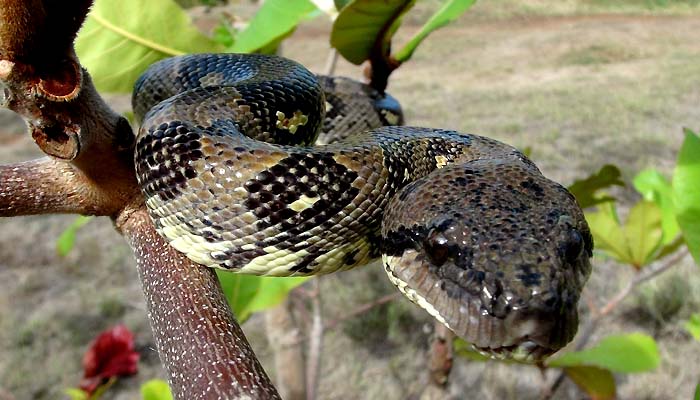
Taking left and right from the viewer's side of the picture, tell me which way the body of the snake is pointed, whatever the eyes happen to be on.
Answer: facing the viewer and to the right of the viewer

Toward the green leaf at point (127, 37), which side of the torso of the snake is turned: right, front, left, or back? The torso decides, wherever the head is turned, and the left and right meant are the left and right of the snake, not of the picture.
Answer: back

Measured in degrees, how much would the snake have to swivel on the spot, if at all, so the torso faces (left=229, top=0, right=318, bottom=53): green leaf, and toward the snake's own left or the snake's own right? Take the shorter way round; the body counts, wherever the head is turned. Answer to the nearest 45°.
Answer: approximately 180°

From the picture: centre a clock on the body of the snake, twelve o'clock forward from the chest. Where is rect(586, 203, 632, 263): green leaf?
The green leaf is roughly at 9 o'clock from the snake.

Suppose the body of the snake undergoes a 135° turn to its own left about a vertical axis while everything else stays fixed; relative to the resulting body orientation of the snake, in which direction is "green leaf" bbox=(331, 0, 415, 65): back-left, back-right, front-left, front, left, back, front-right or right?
front
